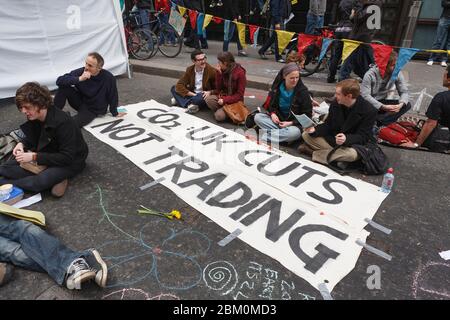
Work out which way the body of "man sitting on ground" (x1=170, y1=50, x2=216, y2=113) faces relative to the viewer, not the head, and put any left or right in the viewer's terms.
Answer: facing the viewer

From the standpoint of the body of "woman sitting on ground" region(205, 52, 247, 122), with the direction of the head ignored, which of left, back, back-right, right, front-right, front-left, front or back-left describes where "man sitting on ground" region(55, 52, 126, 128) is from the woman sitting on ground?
front-right

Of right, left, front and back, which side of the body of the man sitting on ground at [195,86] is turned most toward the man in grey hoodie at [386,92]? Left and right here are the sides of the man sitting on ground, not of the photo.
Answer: left

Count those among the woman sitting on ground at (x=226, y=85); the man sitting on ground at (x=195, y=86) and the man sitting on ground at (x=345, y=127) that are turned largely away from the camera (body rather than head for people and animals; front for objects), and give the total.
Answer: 0

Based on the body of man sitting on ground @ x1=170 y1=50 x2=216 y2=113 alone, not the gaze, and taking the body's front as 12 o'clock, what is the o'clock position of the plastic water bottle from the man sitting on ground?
The plastic water bottle is roughly at 11 o'clock from the man sitting on ground.

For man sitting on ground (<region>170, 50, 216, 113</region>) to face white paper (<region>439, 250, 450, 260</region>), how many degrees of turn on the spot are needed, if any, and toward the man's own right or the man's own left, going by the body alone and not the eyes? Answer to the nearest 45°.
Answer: approximately 45° to the man's own left

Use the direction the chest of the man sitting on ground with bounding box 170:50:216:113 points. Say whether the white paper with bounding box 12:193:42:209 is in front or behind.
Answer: in front

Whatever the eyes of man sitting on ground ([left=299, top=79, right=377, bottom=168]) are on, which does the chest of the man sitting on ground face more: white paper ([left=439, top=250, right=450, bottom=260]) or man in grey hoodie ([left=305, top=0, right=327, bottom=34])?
the white paper

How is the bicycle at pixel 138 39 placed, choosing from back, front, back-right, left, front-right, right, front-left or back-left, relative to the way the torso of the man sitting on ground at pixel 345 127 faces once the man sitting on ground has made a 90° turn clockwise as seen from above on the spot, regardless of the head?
front

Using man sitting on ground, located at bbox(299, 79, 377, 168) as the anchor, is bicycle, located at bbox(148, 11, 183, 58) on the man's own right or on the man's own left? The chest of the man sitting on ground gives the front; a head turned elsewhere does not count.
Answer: on the man's own right

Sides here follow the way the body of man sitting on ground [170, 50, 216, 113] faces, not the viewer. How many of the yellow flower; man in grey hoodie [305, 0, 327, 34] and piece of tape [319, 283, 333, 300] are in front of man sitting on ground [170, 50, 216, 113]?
2

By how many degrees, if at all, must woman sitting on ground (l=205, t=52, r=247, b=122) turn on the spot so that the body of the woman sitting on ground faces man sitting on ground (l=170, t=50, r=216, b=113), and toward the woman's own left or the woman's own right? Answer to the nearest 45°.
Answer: approximately 90° to the woman's own right

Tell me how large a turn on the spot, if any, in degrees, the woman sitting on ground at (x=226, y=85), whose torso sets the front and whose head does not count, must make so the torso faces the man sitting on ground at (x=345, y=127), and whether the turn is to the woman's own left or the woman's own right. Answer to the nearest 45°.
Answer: approximately 90° to the woman's own left

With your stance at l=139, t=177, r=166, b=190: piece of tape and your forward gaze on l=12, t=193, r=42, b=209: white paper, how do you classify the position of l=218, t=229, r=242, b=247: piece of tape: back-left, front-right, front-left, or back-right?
back-left

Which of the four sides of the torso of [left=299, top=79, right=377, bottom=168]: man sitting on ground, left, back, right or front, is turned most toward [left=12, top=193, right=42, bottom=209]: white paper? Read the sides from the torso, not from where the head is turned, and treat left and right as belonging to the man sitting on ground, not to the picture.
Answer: front

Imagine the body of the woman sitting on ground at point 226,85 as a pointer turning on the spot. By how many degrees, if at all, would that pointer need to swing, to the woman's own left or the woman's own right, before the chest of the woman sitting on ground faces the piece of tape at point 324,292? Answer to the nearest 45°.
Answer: approximately 45° to the woman's own left

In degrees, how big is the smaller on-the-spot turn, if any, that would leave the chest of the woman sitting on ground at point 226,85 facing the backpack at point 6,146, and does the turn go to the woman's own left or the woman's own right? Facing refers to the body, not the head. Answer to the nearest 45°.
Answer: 0° — they already face it

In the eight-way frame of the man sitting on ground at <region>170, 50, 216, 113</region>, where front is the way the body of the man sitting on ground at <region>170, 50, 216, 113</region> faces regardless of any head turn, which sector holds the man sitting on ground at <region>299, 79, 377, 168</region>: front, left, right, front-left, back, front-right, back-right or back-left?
front-left

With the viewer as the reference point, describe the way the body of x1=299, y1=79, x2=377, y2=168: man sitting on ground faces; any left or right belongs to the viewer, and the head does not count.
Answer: facing the viewer and to the left of the viewer
